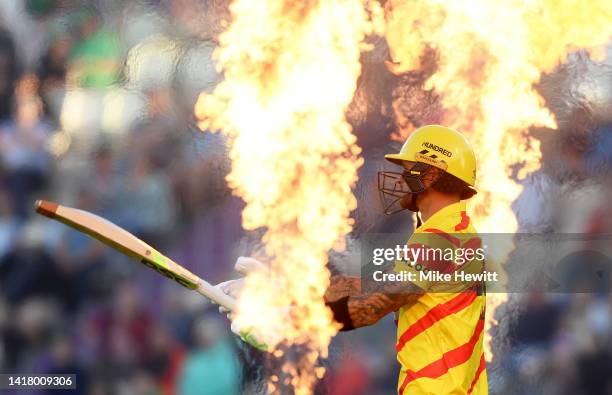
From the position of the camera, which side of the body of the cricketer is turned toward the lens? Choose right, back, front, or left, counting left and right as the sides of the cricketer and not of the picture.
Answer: left

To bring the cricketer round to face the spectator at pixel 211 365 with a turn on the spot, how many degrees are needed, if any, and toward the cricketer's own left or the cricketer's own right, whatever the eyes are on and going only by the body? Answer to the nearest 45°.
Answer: approximately 45° to the cricketer's own right
